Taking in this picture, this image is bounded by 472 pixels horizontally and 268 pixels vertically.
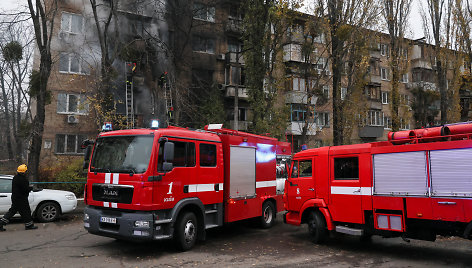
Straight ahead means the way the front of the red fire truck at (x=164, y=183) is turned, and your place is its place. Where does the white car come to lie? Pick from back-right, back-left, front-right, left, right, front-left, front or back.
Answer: right

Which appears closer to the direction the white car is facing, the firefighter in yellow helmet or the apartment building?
the apartment building

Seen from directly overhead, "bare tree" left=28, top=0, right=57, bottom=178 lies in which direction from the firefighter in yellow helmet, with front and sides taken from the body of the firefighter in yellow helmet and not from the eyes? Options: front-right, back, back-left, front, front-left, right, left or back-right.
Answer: left

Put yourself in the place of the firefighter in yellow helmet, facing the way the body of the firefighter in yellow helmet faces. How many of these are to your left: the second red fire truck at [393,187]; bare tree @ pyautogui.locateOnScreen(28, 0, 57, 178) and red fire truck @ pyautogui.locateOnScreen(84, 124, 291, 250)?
1

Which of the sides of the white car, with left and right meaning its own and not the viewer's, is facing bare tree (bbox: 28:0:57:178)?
left

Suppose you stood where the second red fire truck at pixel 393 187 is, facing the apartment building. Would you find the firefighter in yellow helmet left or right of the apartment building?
left

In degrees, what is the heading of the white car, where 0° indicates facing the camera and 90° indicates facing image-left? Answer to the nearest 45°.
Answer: approximately 270°
